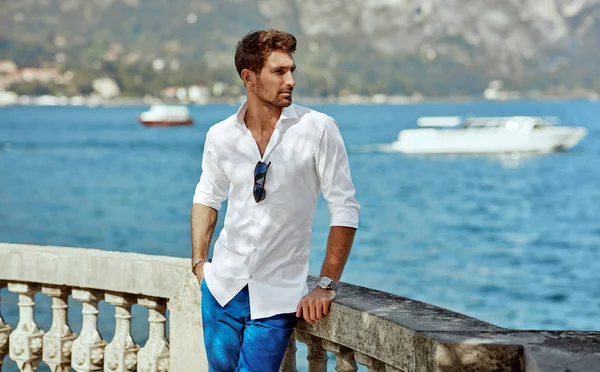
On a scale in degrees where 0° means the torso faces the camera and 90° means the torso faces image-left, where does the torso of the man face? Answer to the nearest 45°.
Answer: approximately 0°
